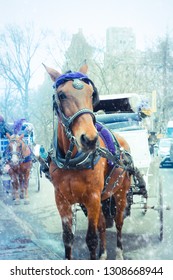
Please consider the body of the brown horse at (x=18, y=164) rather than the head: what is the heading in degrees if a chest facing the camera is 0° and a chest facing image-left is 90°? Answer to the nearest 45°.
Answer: approximately 0°

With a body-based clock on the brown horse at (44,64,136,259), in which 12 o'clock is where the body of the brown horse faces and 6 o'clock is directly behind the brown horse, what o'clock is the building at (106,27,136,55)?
The building is roughly at 5 o'clock from the brown horse.

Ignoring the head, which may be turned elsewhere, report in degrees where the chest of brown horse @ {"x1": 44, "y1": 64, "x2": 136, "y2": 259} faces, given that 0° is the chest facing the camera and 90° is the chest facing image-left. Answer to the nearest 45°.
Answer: approximately 45°

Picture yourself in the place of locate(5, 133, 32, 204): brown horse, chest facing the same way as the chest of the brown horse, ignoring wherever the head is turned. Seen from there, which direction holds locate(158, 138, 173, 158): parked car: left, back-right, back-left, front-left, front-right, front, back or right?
back-left
